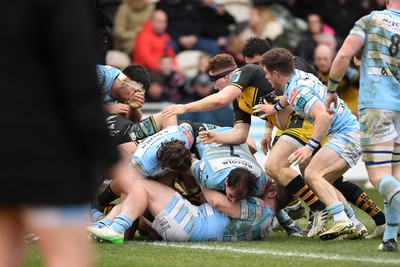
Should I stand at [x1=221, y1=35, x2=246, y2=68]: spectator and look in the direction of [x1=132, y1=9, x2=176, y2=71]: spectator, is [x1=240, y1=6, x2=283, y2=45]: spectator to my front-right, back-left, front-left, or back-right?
back-right

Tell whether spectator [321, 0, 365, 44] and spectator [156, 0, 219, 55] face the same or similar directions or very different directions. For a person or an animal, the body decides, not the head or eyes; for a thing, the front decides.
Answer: same or similar directions

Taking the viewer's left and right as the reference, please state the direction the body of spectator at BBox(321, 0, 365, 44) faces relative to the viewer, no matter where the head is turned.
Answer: facing the viewer

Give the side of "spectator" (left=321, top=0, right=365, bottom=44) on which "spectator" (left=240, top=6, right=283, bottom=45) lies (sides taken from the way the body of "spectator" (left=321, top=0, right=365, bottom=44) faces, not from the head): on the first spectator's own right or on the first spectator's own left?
on the first spectator's own right

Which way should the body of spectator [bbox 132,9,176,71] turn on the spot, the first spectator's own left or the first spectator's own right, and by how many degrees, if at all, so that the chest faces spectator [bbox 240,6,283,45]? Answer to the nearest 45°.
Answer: approximately 45° to the first spectator's own left

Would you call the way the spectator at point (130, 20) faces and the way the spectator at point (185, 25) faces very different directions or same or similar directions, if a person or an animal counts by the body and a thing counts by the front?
same or similar directions

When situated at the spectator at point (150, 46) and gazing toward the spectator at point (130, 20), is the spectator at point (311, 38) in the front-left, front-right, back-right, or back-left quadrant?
back-right

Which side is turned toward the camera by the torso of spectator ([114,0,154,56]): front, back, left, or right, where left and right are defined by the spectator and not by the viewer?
front

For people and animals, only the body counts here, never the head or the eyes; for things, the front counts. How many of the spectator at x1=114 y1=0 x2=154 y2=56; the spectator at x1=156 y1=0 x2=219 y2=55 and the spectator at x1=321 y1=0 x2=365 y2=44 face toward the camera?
3

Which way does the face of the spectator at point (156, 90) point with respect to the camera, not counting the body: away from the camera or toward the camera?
toward the camera

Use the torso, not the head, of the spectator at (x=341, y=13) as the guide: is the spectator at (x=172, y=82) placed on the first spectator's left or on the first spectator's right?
on the first spectator's right

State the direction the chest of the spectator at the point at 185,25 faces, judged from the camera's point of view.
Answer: toward the camera
